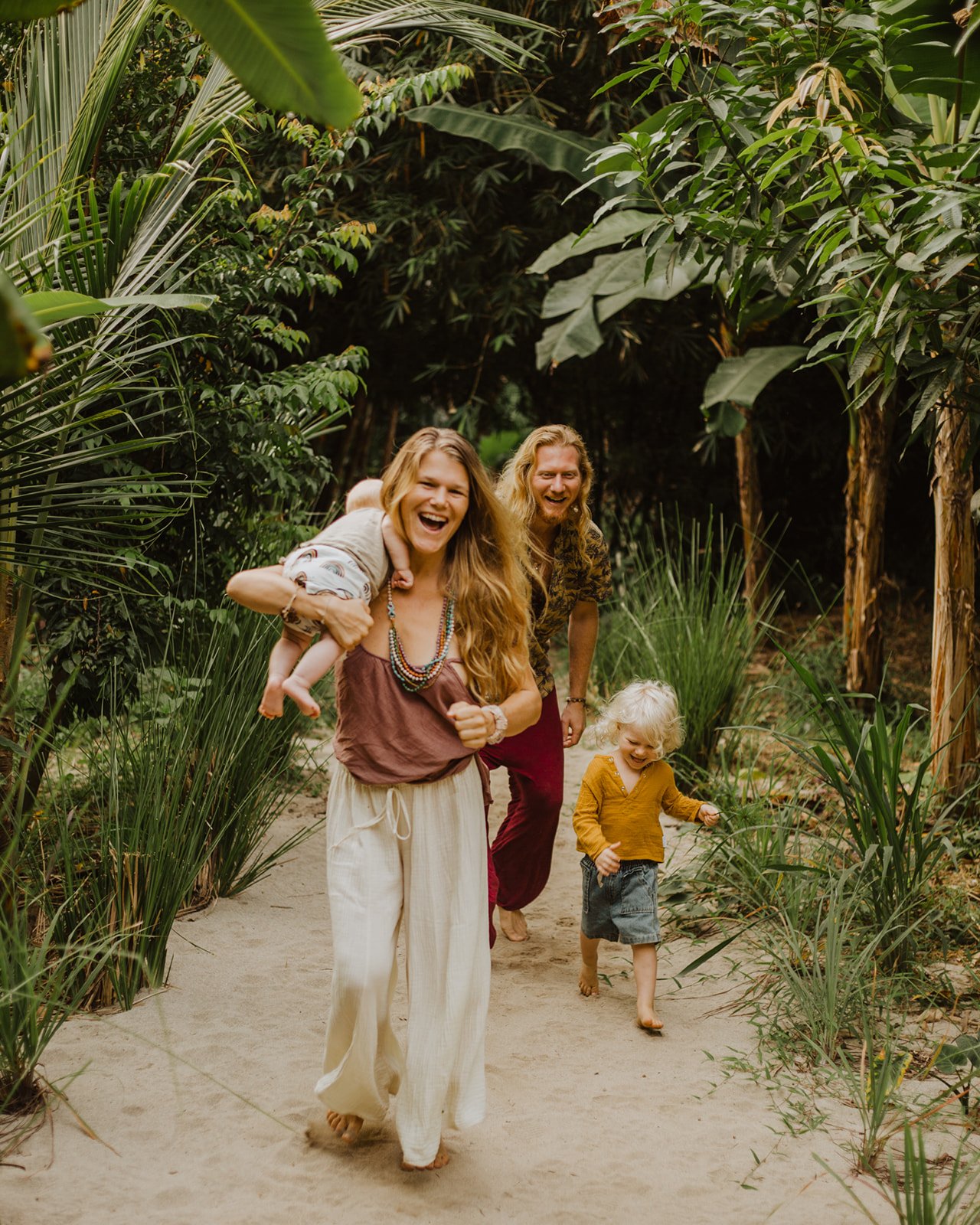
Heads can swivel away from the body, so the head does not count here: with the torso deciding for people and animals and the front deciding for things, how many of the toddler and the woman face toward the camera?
2

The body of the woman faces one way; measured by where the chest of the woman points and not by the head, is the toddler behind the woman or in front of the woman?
behind

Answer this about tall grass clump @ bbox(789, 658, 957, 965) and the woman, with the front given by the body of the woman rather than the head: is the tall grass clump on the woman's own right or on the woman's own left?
on the woman's own left

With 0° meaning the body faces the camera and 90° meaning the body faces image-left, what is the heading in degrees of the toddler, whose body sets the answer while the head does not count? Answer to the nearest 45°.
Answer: approximately 0°
